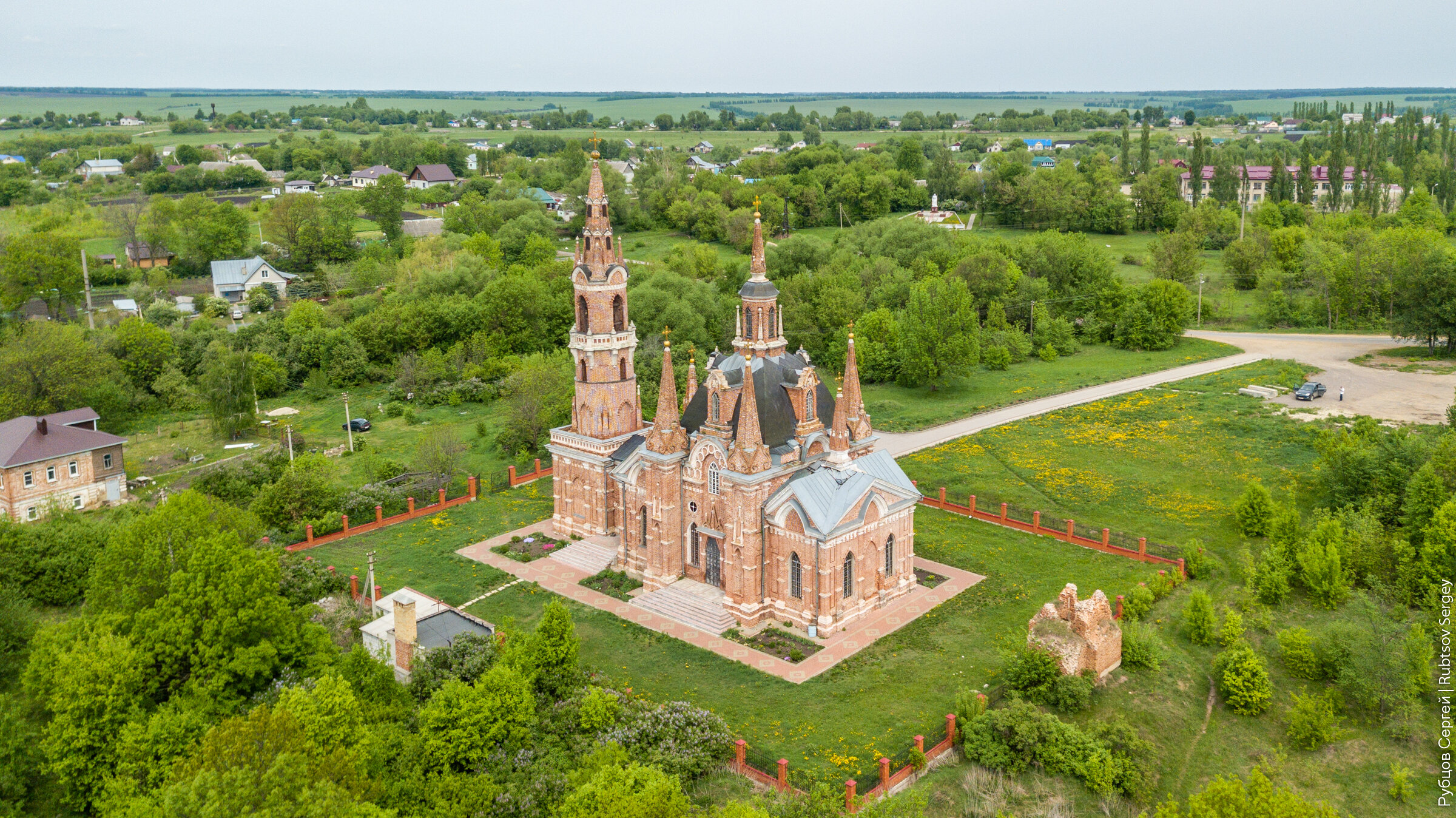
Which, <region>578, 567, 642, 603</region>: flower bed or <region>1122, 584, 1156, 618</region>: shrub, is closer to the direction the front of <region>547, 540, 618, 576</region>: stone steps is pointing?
the flower bed

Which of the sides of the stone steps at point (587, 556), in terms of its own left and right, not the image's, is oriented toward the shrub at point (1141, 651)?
left

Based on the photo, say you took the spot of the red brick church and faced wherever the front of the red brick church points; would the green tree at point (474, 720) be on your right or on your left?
on your left

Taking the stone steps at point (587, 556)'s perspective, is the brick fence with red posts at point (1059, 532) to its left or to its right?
on its left

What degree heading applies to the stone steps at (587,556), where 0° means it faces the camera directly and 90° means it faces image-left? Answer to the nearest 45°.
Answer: approximately 45°

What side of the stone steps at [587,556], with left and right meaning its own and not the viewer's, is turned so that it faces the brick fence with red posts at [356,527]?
right
